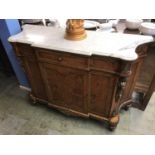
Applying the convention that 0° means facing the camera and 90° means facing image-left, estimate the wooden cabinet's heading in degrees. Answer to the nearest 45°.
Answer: approximately 45°
